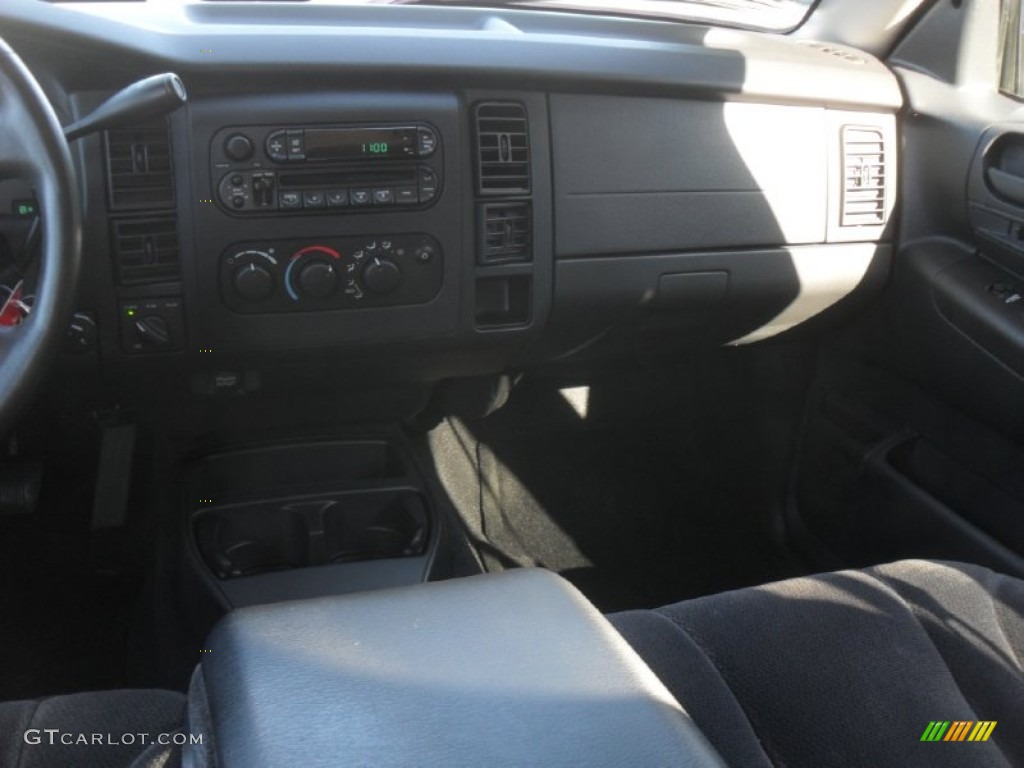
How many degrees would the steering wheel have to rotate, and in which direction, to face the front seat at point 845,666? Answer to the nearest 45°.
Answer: approximately 45° to its left

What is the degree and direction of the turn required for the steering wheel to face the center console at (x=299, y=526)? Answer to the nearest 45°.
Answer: approximately 135° to its left

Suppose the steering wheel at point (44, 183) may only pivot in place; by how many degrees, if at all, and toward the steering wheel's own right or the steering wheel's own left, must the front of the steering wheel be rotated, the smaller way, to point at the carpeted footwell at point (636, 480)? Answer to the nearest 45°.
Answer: approximately 135° to the steering wheel's own left

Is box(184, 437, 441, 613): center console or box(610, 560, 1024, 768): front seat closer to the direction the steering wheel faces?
the front seat

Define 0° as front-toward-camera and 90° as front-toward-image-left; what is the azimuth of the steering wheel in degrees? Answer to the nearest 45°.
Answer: approximately 0°

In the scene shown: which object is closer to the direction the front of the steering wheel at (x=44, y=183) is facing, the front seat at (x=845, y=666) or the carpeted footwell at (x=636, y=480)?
the front seat
